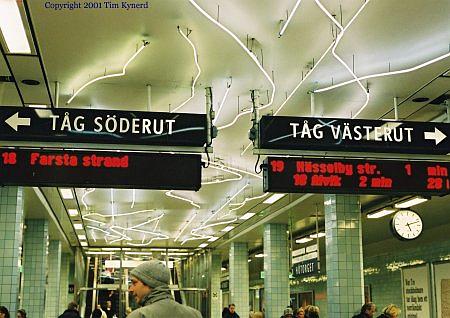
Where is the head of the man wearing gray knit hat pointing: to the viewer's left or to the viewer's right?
to the viewer's left

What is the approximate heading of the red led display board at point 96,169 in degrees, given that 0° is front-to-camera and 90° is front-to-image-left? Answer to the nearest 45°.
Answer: approximately 0°

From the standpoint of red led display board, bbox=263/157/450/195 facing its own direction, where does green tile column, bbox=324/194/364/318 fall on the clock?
The green tile column is roughly at 6 o'clock from the red led display board.

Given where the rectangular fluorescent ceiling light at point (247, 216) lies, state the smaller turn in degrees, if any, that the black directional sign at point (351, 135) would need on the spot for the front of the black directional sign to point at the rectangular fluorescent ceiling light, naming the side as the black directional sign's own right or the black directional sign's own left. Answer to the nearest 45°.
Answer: approximately 180°

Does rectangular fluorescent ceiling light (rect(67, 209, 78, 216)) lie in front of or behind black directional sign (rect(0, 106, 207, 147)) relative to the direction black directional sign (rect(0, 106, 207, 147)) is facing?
behind

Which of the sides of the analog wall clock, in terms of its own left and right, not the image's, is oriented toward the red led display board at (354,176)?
front
